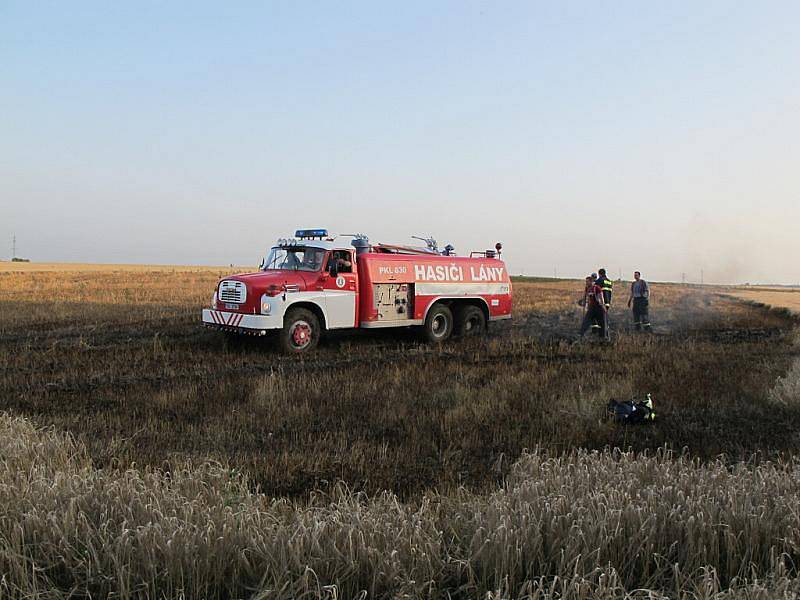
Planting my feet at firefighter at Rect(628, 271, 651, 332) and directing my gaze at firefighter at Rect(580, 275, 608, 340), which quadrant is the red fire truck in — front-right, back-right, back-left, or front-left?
front-right

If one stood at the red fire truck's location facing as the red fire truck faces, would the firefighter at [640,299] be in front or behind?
behind

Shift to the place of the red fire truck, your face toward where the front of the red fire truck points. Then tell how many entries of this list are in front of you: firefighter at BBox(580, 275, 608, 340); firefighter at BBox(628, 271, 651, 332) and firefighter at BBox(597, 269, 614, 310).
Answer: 0

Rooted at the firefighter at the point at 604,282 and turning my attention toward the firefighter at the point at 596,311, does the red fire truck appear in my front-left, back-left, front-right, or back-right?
front-right

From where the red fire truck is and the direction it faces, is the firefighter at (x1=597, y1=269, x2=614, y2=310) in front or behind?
behind

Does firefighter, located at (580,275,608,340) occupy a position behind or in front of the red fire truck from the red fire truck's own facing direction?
behind

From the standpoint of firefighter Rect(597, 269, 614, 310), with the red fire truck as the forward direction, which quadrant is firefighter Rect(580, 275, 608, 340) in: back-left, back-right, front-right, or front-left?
front-left
